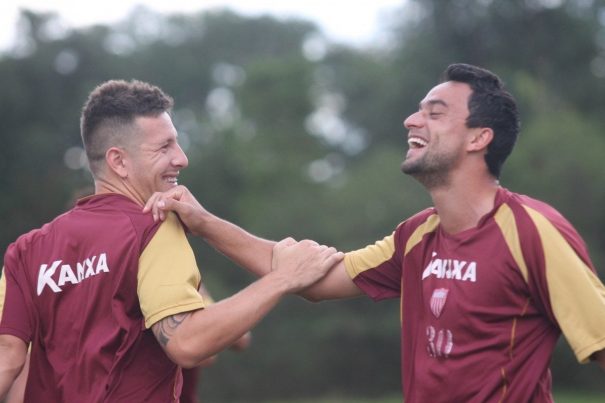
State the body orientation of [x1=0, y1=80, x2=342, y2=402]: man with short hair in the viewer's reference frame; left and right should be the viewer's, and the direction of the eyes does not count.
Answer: facing away from the viewer and to the right of the viewer

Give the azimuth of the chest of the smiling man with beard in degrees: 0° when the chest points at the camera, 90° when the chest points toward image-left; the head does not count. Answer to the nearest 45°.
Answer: approximately 45°

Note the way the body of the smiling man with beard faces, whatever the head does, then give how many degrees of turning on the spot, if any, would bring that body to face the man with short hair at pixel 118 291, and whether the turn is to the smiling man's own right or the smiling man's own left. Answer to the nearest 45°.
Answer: approximately 45° to the smiling man's own right

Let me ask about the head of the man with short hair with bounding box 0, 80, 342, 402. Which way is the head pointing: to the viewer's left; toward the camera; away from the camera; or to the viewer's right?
to the viewer's right

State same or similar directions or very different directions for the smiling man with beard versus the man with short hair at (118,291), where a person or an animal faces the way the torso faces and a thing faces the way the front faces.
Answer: very different directions

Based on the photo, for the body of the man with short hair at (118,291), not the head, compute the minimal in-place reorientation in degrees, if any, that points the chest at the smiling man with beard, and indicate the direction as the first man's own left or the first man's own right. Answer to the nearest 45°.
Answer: approximately 45° to the first man's own right
